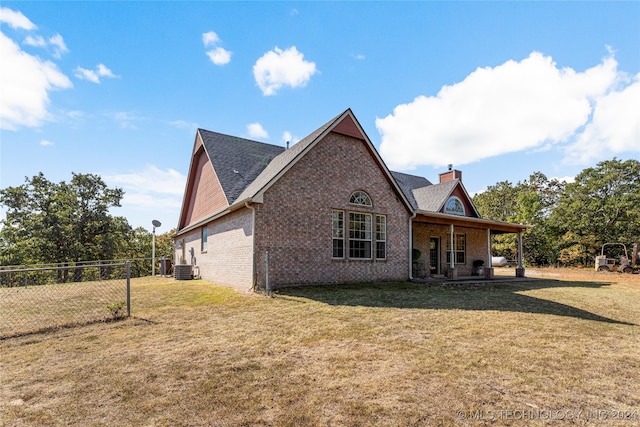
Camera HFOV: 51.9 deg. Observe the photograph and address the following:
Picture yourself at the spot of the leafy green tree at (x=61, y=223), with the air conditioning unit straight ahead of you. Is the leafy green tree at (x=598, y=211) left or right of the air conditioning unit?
left

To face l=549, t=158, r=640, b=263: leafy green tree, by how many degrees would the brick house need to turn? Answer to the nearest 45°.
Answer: approximately 90° to its left

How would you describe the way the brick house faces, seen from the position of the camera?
facing the viewer and to the right of the viewer
